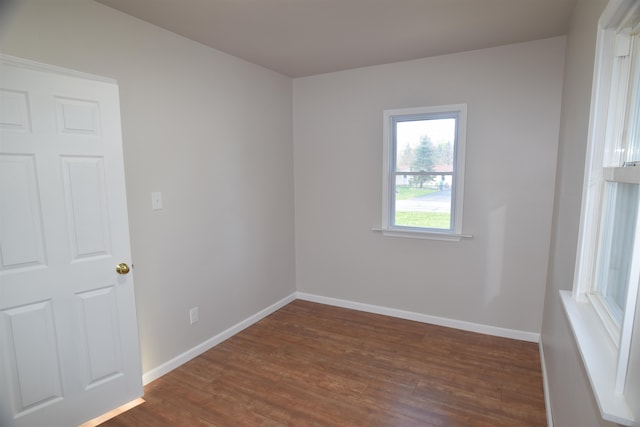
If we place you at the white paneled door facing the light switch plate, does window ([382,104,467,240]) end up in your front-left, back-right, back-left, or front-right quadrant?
front-right

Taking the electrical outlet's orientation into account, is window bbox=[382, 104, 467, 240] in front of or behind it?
in front

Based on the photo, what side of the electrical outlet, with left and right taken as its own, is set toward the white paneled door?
right

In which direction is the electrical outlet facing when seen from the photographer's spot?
facing the viewer and to the right of the viewer

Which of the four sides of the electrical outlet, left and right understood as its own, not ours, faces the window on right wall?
front

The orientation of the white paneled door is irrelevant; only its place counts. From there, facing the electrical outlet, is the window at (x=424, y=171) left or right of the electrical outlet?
right
